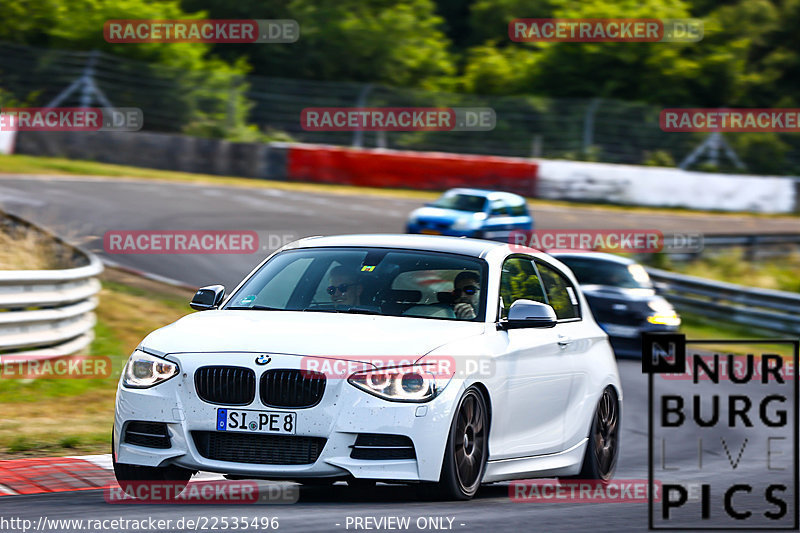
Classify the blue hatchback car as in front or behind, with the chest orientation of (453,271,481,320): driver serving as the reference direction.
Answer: behind

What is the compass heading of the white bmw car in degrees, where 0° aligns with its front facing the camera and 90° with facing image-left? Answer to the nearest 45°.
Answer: approximately 45°

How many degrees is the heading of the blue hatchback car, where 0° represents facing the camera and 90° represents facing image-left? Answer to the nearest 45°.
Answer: approximately 45°

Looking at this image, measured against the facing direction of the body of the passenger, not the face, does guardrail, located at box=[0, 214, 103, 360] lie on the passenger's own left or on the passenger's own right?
on the passenger's own right

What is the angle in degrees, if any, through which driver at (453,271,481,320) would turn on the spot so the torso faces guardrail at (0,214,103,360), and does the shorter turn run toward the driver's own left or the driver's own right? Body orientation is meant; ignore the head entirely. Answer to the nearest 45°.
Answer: approximately 90° to the driver's own right

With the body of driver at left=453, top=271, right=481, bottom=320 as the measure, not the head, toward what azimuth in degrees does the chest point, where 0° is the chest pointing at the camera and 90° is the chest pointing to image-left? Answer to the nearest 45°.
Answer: approximately 45°

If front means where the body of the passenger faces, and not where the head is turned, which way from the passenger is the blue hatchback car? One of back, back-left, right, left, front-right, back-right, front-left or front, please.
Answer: back-right

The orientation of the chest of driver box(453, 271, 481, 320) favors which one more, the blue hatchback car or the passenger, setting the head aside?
the passenger

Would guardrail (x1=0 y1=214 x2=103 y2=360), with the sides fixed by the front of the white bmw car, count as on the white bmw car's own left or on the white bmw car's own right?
on the white bmw car's own right
